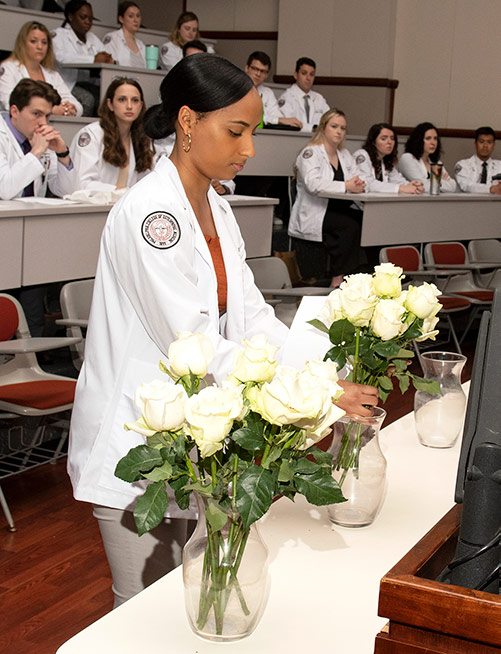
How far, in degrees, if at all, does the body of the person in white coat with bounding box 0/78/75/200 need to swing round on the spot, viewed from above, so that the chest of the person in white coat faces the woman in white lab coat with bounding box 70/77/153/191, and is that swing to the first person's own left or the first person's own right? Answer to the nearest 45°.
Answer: approximately 90° to the first person's own left

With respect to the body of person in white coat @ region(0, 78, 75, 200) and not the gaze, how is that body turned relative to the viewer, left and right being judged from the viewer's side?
facing the viewer and to the right of the viewer

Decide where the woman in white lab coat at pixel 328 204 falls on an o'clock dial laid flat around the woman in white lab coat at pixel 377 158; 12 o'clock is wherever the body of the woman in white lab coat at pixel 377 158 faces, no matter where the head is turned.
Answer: the woman in white lab coat at pixel 328 204 is roughly at 2 o'clock from the woman in white lab coat at pixel 377 158.

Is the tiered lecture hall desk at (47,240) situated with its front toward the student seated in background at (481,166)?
no

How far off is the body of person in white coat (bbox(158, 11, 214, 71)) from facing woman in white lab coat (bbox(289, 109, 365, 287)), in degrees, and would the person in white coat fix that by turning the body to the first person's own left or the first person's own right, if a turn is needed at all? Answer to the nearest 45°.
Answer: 0° — they already face them

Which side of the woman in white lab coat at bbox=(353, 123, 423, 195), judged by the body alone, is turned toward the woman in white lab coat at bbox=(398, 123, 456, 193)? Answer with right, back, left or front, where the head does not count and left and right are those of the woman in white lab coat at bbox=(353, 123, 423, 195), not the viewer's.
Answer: left

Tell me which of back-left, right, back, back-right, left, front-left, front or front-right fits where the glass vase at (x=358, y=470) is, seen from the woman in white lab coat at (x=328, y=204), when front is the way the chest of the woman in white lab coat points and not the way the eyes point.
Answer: front-right

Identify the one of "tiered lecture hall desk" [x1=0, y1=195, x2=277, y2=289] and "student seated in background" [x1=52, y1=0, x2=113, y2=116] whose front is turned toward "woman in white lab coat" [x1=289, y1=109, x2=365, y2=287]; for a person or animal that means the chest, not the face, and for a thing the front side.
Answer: the student seated in background

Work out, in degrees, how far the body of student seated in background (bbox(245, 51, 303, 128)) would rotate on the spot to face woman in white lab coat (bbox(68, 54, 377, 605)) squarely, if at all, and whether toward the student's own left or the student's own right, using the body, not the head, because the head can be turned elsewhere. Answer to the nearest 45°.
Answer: approximately 45° to the student's own right

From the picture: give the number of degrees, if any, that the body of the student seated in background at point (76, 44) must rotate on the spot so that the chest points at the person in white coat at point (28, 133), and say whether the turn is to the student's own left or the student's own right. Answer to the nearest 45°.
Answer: approximately 45° to the student's own right

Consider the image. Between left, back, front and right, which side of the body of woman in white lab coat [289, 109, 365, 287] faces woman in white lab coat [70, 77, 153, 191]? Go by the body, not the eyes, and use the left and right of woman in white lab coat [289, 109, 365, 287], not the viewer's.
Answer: right

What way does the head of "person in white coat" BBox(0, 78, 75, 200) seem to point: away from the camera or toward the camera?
toward the camera

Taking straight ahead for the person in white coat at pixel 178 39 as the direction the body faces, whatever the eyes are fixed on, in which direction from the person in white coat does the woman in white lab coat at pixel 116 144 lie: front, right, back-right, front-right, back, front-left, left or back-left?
front-right

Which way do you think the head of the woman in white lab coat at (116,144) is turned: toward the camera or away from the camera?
toward the camera

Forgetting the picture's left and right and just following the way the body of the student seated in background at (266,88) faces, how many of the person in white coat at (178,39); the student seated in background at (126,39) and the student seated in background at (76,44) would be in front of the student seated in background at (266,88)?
0

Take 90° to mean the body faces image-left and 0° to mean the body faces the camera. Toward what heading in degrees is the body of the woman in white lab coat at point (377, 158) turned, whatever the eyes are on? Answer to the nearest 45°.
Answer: approximately 315°
